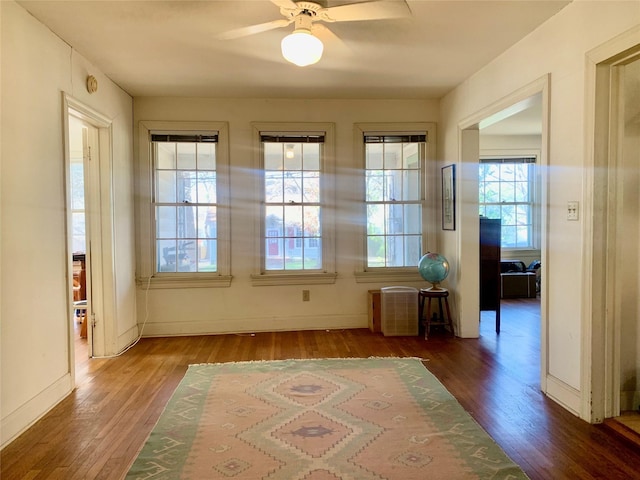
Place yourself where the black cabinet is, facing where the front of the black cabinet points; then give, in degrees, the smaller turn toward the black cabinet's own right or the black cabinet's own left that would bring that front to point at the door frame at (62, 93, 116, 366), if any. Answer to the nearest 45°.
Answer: approximately 135° to the black cabinet's own right

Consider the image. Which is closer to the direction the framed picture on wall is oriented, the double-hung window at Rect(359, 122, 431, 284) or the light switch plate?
the double-hung window

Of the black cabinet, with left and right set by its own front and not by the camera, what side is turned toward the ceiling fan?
right

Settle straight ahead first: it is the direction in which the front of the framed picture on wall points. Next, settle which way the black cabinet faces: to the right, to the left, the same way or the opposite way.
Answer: the opposite way

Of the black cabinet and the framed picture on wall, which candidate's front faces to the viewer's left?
the framed picture on wall

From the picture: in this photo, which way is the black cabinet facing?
to the viewer's right

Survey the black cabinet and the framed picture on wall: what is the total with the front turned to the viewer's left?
1

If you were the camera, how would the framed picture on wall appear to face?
facing to the left of the viewer

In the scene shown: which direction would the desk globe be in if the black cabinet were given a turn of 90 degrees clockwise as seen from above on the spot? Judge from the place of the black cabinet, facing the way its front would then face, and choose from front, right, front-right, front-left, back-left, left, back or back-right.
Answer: front-right
